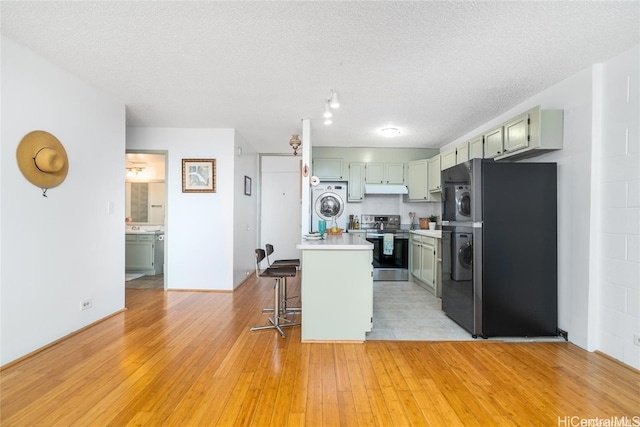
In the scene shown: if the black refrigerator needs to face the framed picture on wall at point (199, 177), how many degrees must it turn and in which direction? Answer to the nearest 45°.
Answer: approximately 45° to its right

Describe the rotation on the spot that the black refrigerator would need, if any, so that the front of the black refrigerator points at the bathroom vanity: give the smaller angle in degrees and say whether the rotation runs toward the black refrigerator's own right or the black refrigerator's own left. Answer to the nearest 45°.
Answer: approximately 45° to the black refrigerator's own right

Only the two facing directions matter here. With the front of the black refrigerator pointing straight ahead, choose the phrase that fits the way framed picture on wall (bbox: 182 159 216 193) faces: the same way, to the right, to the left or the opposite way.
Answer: to the left

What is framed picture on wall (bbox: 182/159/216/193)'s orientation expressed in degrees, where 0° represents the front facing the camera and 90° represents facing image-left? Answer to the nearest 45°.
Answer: approximately 0°

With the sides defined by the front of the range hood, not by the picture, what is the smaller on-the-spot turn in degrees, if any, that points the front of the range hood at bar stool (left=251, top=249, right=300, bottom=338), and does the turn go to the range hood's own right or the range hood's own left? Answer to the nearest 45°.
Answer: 0° — it already faces it

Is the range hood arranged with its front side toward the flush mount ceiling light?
yes

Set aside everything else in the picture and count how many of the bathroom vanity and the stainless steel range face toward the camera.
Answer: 2

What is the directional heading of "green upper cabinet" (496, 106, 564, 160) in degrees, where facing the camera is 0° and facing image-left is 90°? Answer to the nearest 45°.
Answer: approximately 45°

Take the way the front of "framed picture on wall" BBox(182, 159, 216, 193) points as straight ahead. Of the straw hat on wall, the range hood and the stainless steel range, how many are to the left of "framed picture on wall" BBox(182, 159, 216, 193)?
2

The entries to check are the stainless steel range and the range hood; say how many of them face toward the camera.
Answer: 2
